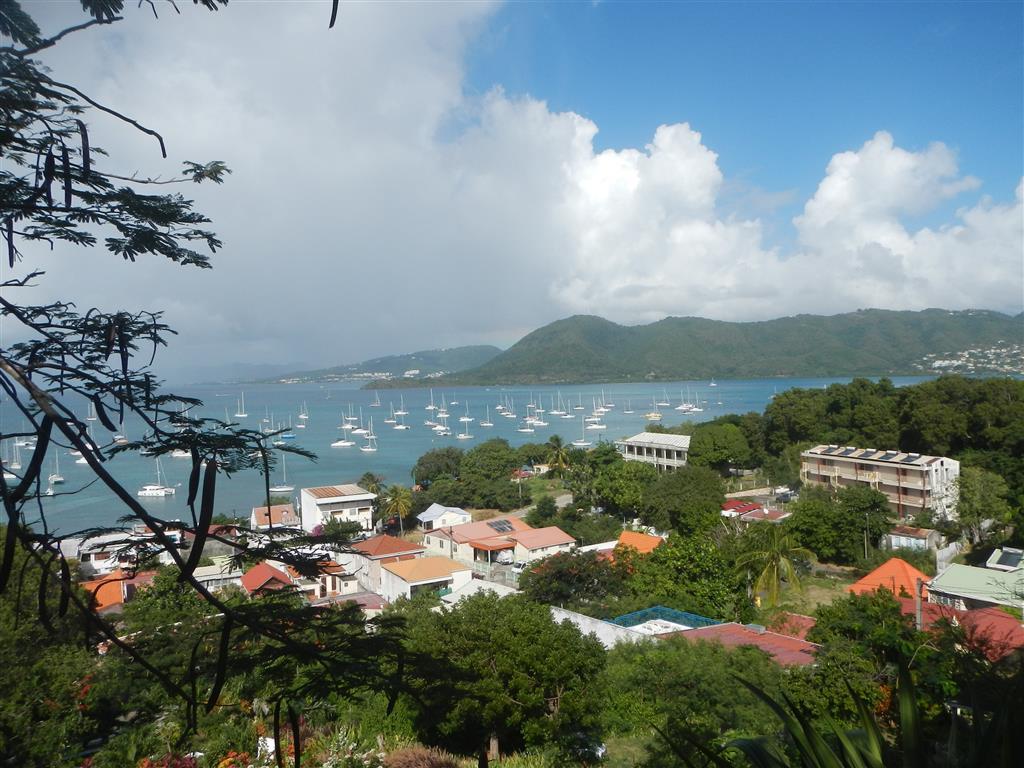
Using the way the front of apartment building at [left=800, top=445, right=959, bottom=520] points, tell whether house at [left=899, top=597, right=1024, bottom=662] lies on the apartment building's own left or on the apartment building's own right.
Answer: on the apartment building's own left

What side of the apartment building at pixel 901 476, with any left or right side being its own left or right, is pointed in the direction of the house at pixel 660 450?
right

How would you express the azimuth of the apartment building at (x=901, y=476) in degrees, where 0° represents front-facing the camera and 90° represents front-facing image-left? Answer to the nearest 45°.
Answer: approximately 45°

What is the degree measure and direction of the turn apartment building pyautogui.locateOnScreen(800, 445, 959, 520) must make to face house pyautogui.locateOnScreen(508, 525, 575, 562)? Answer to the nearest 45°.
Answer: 0° — it already faces it

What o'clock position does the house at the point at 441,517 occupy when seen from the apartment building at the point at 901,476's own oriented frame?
The house is roughly at 1 o'clock from the apartment building.

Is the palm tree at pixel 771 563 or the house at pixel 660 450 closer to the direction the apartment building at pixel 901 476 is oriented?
the palm tree

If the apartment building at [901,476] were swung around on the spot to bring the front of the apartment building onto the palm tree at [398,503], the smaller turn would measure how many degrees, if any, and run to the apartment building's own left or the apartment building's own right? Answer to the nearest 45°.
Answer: approximately 45° to the apartment building's own right

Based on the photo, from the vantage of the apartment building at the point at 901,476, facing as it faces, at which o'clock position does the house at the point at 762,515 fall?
The house is roughly at 12 o'clock from the apartment building.

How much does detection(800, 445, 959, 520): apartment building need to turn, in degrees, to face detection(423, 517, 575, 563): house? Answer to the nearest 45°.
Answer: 0° — it already faces it

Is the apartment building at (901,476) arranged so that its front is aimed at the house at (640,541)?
yes

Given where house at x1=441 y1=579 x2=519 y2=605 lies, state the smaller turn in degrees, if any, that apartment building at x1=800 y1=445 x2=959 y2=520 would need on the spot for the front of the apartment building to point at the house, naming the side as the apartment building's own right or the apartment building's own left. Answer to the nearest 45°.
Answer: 0° — it already faces it
